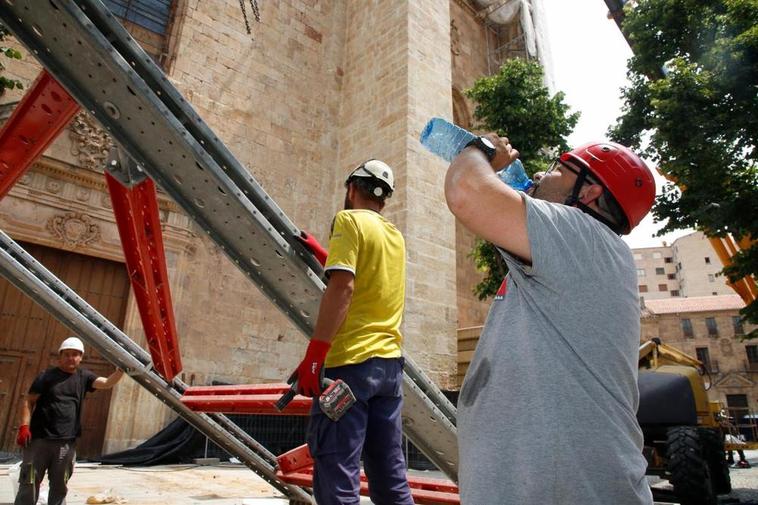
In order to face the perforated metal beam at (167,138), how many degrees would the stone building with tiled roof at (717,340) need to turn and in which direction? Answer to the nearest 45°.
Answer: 0° — it already faces it

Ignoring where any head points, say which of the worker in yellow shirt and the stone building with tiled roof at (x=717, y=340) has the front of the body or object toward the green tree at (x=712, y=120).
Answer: the stone building with tiled roof

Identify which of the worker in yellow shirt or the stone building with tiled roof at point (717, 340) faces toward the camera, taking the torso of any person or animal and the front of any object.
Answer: the stone building with tiled roof

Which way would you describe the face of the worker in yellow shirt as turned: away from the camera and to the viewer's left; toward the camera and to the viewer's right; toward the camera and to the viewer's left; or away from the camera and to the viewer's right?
away from the camera and to the viewer's left

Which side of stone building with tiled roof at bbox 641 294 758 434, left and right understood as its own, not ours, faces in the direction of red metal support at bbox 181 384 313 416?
front

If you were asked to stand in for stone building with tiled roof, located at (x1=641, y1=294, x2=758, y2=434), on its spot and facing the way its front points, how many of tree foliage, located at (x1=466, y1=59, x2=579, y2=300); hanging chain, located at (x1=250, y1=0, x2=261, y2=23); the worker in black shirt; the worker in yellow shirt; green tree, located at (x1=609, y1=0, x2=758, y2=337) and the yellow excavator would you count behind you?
0

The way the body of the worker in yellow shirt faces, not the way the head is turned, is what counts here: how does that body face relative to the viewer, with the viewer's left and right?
facing away from the viewer and to the left of the viewer

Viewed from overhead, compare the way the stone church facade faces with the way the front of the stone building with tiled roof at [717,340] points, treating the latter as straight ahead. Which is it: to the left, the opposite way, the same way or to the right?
to the left

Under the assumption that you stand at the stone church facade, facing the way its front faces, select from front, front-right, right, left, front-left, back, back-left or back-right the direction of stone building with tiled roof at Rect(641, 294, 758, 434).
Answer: left

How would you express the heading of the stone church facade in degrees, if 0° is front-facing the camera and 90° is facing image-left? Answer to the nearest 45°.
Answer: approximately 315°

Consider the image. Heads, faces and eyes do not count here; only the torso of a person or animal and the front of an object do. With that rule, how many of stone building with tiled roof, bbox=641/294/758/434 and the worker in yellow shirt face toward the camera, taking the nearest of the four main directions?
1

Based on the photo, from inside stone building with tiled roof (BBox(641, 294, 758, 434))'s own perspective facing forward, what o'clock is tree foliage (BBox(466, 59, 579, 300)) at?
The tree foliage is roughly at 12 o'clock from the stone building with tiled roof.

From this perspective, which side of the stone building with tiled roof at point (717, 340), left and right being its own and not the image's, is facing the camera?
front

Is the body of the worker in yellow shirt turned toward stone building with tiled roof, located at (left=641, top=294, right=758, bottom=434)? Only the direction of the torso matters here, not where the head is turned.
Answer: no

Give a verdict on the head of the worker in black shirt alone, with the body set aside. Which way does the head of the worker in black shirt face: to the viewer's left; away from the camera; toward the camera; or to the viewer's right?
toward the camera

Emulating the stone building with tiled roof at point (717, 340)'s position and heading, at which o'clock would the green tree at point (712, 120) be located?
The green tree is roughly at 12 o'clock from the stone building with tiled roof.

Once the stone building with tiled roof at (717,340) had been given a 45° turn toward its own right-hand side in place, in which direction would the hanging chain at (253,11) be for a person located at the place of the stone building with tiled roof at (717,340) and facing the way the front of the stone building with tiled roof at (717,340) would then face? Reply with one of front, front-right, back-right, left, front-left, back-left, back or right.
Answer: front-left

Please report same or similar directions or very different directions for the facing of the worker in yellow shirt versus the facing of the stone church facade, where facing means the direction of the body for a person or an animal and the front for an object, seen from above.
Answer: very different directions
